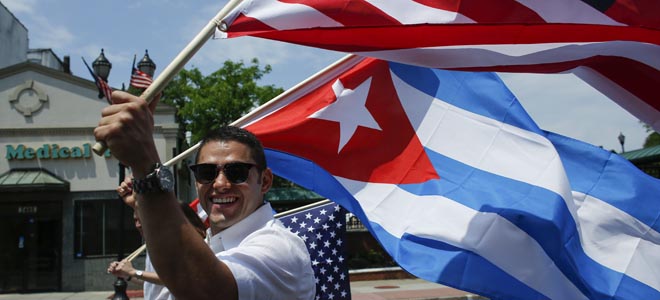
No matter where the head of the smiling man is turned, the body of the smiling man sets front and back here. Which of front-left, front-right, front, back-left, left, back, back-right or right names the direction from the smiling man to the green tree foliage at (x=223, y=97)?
back-right

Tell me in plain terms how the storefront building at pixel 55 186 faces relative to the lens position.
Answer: facing the viewer

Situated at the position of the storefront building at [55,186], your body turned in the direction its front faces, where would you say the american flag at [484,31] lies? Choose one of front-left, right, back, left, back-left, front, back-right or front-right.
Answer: front

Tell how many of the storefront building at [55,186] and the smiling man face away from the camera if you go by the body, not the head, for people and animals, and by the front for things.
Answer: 0

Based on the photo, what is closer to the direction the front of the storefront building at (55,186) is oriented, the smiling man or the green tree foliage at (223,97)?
the smiling man

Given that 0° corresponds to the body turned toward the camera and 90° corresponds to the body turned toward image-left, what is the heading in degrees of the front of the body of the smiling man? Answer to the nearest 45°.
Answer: approximately 45°

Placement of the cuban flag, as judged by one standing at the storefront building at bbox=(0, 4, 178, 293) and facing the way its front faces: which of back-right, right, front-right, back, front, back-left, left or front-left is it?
front

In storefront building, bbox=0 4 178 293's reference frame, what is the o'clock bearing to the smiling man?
The smiling man is roughly at 12 o'clock from the storefront building.

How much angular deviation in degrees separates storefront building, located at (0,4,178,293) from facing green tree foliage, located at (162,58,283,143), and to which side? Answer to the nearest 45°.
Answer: approximately 135° to its left

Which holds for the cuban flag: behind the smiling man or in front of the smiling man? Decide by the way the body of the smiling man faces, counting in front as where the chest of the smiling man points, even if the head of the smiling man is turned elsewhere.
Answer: behind
